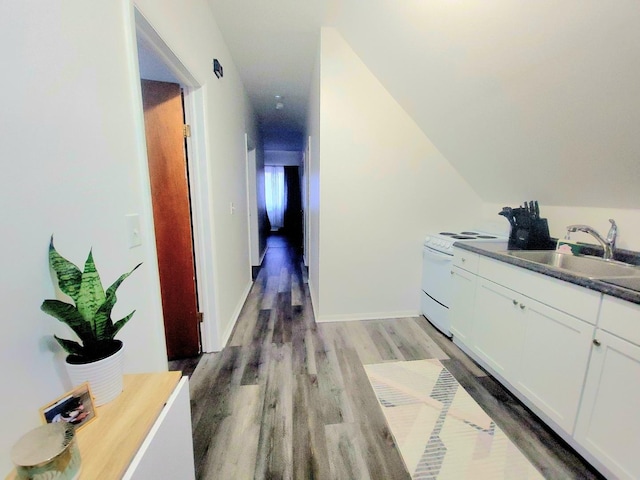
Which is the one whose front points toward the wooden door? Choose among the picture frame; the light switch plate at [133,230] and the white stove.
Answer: the white stove

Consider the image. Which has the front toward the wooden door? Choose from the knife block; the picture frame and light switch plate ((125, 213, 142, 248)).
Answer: the knife block

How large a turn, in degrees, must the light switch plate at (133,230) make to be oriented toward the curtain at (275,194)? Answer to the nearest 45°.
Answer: approximately 90° to its left

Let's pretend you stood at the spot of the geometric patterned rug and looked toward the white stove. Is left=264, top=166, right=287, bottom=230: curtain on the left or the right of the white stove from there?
left

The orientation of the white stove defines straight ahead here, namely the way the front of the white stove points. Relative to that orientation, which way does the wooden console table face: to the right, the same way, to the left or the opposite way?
the opposite way

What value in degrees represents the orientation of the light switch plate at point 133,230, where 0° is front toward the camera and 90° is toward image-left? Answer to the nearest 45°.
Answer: approximately 315°

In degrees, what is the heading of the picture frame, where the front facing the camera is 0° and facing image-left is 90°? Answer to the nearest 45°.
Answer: approximately 315°

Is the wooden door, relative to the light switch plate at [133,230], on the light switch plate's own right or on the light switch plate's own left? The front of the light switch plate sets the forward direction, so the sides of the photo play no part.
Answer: on the light switch plate's own left

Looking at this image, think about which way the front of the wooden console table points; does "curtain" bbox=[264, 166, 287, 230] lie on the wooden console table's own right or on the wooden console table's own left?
on the wooden console table's own left
